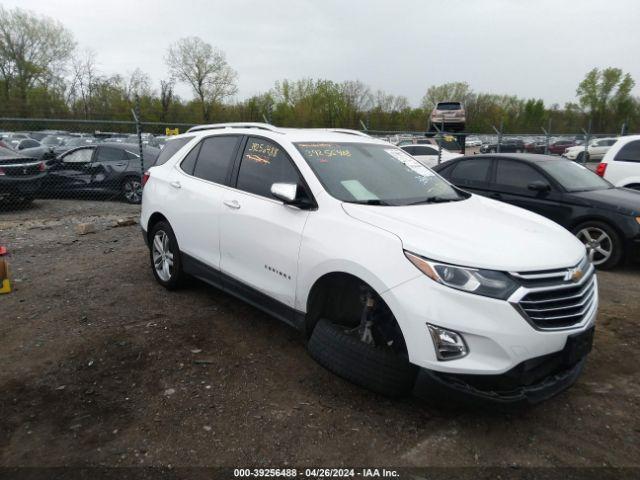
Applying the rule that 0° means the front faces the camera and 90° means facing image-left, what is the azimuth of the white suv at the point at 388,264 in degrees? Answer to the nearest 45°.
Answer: approximately 315°

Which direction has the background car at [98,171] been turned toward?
to the viewer's left

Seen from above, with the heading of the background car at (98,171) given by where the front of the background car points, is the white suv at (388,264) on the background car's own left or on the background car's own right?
on the background car's own left

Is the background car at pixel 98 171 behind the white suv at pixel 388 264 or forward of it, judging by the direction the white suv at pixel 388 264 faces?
behind

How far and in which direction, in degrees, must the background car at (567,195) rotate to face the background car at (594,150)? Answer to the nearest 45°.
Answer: approximately 135° to its left

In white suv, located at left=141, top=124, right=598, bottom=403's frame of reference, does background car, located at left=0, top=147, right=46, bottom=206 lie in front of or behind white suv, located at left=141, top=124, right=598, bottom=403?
behind

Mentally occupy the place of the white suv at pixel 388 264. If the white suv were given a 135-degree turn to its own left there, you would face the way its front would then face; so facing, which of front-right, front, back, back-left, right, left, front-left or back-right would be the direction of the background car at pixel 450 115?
front

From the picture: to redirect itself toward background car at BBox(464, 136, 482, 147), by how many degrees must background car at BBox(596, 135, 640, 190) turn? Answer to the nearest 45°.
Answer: approximately 90° to its left

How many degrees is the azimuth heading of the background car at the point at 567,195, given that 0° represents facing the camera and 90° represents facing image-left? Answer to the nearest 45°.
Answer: approximately 315°

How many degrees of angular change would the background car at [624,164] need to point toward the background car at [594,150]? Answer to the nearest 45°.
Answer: approximately 90° to its left
